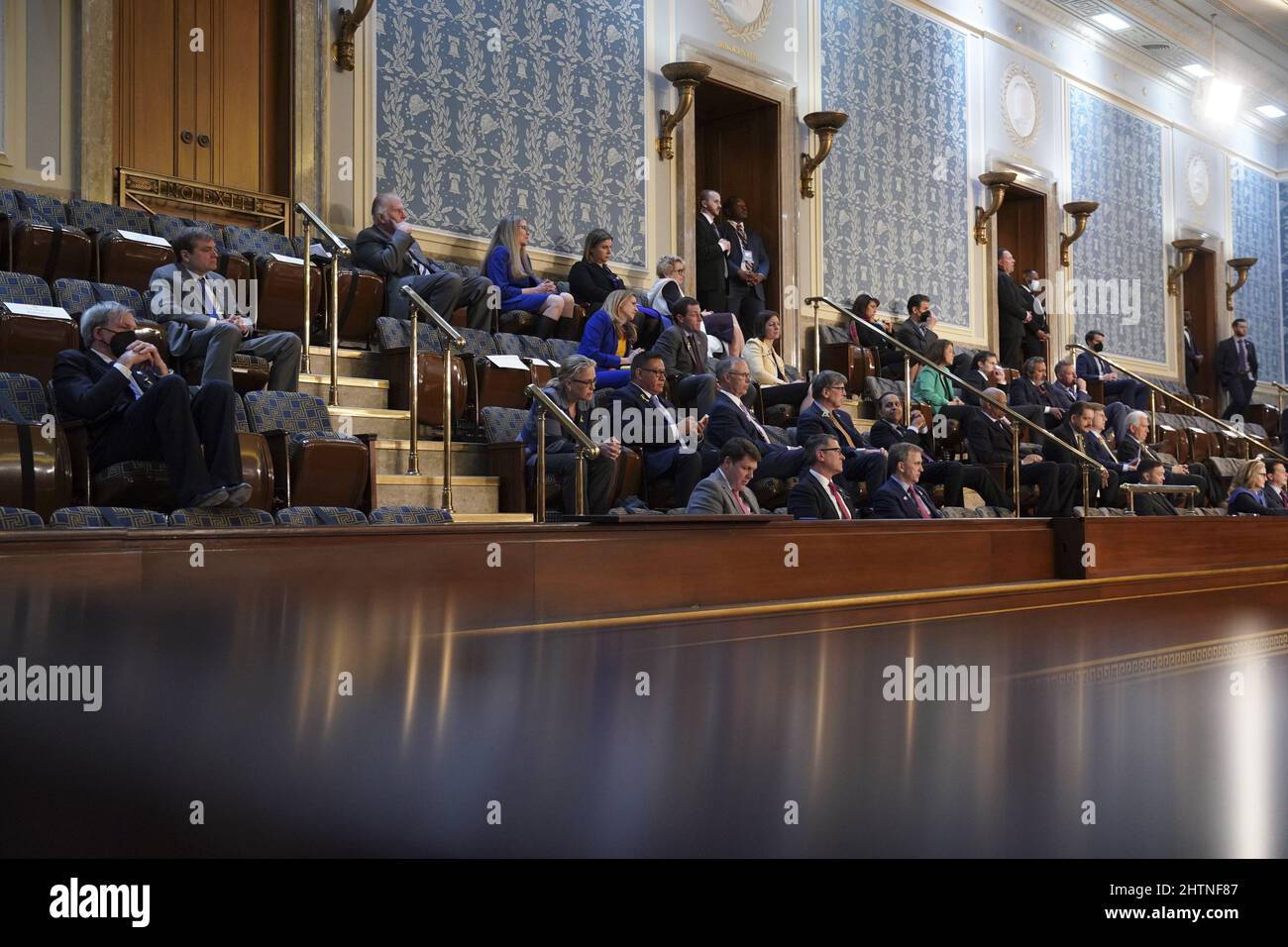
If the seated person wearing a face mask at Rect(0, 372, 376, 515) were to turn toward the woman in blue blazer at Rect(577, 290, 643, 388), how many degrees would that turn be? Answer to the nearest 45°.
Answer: approximately 90° to its left

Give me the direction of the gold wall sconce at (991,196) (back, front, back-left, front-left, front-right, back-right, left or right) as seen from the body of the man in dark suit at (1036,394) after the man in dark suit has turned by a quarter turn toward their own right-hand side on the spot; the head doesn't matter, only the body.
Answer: back-right

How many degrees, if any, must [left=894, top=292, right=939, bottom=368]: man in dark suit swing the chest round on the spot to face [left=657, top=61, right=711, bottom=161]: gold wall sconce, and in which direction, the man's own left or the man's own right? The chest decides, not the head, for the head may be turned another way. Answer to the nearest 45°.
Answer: approximately 90° to the man's own right

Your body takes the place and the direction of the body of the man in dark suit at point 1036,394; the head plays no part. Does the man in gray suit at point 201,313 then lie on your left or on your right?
on your right

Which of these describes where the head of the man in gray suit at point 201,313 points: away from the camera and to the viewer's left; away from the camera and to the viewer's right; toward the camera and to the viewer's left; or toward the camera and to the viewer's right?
toward the camera and to the viewer's right

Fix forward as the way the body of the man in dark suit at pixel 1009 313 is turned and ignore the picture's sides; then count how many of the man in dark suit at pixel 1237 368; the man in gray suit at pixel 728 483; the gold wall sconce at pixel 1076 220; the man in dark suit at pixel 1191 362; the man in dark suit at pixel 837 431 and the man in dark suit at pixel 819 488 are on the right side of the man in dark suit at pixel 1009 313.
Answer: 3

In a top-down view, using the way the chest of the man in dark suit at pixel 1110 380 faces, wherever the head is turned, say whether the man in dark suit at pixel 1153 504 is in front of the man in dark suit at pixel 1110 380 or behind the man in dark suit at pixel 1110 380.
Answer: in front
